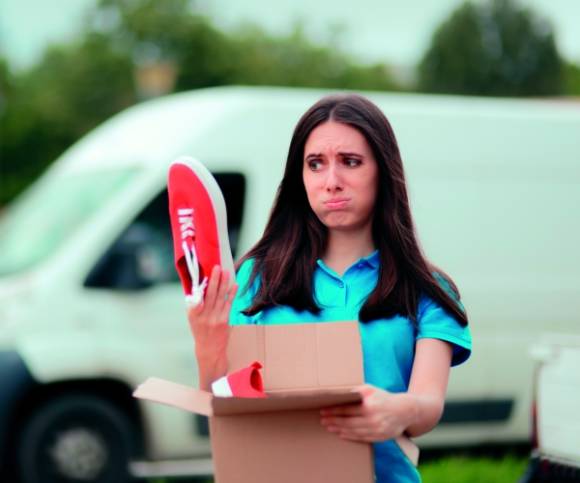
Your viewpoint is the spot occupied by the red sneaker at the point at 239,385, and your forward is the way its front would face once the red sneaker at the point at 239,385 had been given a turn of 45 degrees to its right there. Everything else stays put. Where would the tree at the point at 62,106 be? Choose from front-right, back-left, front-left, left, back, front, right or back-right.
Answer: front-right

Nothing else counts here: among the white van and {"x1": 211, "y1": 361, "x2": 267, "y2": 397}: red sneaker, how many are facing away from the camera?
0

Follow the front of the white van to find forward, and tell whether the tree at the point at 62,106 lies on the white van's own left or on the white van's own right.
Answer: on the white van's own right

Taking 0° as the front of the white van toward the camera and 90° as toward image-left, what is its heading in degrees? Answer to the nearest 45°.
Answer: approximately 45°

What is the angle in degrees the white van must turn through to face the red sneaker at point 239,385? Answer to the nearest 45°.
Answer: approximately 45° to its left

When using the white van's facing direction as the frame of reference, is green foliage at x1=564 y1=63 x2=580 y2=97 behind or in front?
behind

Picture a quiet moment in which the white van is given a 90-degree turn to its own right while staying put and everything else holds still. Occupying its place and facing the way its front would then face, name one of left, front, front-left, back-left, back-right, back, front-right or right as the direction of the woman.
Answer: back-left

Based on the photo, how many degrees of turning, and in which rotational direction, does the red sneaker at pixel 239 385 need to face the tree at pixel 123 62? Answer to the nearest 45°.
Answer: approximately 90° to its right

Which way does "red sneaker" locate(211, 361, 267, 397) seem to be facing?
to the viewer's left

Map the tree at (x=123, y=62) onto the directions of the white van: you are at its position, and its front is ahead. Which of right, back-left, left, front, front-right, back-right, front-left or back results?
back-right

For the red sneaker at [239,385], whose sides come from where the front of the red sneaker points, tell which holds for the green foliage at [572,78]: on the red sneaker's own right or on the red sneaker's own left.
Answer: on the red sneaker's own right
